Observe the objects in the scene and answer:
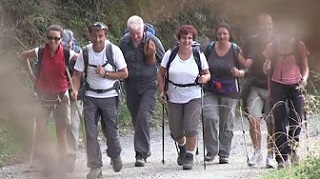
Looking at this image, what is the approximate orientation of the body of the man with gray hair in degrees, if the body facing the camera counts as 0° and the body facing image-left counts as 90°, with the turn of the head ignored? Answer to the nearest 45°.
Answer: approximately 0°

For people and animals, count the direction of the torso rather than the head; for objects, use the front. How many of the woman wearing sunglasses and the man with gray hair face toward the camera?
2

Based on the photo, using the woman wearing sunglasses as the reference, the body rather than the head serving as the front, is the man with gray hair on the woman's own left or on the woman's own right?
on the woman's own left

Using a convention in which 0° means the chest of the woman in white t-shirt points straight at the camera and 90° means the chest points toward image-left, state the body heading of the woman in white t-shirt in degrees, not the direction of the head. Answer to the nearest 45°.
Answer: approximately 0°
